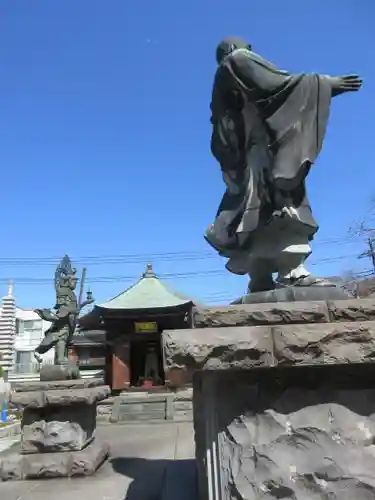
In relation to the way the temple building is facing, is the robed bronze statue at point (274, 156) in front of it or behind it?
in front

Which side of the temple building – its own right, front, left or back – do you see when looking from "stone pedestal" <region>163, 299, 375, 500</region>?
front

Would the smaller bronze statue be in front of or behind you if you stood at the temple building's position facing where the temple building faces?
in front

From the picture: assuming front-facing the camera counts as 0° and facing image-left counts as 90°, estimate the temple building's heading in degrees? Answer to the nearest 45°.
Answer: approximately 0°

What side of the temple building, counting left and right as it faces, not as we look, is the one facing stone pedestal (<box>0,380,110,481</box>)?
front

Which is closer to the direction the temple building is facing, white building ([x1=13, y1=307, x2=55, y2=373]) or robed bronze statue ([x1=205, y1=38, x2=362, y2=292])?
the robed bronze statue

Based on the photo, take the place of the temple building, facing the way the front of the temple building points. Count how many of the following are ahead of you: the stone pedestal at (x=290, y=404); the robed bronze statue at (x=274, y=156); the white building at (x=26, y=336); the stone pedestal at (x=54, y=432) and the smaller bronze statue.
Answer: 4

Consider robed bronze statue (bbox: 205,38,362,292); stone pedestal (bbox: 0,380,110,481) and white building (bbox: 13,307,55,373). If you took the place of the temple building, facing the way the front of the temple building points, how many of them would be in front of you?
2

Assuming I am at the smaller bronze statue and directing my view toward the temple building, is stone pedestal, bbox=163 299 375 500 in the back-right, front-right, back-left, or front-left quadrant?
back-right
